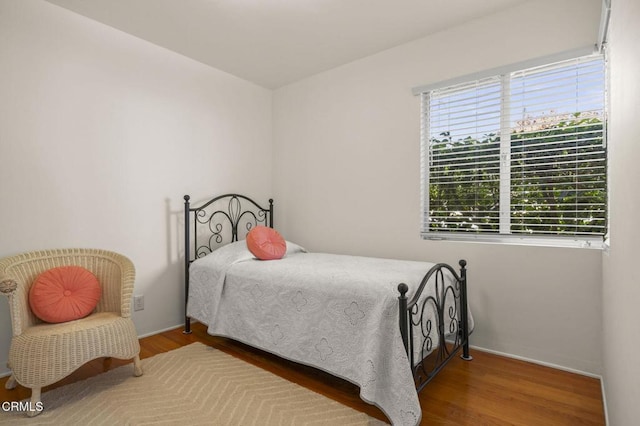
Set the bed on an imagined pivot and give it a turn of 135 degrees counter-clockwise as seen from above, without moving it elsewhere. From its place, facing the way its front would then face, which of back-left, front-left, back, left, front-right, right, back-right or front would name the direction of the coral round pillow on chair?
left

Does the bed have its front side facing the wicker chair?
no
